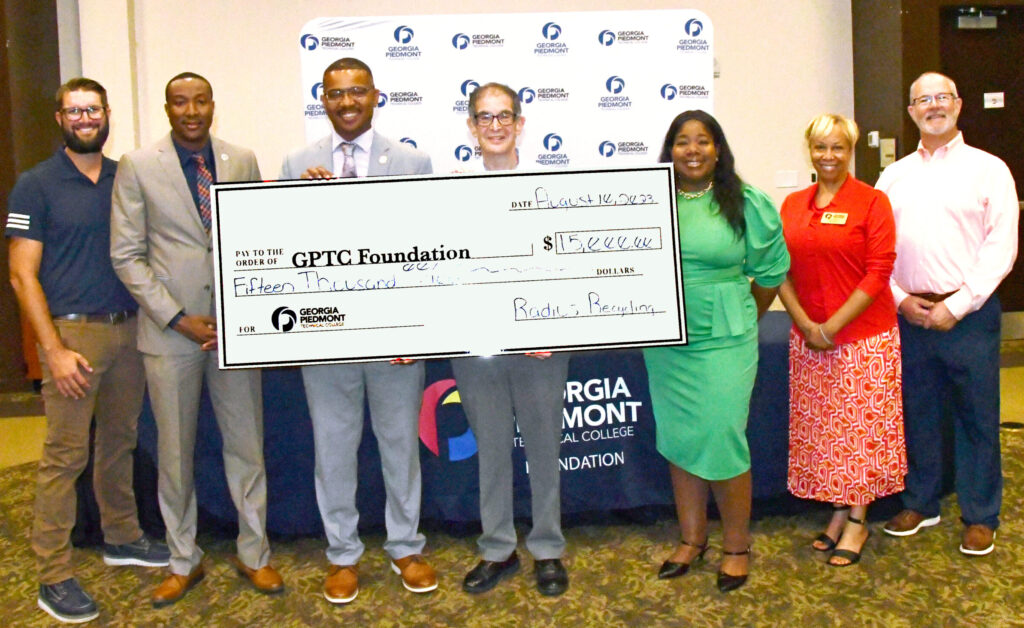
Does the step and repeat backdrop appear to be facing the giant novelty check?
yes

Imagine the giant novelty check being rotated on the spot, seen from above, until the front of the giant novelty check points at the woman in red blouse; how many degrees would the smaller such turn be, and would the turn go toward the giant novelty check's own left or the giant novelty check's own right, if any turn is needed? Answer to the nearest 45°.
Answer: approximately 90° to the giant novelty check's own left

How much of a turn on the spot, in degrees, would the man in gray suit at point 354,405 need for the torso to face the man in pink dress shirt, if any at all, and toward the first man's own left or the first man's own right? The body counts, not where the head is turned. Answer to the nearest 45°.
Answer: approximately 90° to the first man's own left

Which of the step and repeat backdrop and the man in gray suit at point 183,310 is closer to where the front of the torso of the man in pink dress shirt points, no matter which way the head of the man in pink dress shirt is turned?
the man in gray suit

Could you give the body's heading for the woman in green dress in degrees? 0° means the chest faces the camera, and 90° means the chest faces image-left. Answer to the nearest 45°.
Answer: approximately 45°

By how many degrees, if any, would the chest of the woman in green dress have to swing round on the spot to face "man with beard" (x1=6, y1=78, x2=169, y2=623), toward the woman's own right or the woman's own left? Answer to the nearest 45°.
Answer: approximately 45° to the woman's own right
